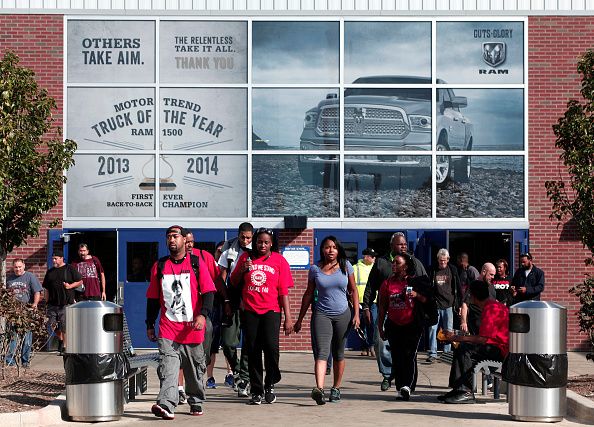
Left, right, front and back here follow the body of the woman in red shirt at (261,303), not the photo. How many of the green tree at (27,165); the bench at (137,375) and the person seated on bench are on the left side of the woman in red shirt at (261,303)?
1

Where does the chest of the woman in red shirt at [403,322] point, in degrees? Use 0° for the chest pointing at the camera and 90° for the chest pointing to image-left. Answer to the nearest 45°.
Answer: approximately 0°

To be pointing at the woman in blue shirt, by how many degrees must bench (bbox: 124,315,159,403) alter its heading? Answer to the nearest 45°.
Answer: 0° — it already faces them

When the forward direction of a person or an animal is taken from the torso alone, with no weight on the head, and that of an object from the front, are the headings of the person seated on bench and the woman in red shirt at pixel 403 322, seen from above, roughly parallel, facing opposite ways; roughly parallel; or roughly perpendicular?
roughly perpendicular

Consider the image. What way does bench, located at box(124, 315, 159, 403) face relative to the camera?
to the viewer's right

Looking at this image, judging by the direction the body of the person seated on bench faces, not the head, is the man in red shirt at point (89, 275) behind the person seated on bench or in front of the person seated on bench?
in front

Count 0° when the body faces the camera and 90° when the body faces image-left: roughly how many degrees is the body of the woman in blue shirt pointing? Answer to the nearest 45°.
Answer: approximately 0°

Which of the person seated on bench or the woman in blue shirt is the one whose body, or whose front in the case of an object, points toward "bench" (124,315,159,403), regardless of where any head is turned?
the person seated on bench

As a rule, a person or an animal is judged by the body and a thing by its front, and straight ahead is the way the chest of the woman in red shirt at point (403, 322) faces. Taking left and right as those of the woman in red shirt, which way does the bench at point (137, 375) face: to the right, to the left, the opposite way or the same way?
to the left

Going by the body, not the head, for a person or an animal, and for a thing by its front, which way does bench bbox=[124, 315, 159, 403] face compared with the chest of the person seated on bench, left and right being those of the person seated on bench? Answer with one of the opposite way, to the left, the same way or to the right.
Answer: the opposite way

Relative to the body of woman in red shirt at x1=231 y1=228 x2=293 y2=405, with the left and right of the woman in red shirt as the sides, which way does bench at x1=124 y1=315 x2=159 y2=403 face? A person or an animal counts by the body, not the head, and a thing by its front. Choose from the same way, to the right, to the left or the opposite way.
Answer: to the left

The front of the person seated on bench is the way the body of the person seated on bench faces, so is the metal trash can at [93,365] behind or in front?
in front

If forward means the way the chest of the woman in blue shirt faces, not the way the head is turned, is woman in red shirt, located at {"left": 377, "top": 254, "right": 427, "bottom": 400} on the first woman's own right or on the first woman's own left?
on the first woman's own left

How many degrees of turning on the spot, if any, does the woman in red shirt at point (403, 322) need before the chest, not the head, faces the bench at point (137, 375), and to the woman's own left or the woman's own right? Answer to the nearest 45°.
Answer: approximately 90° to the woman's own right
